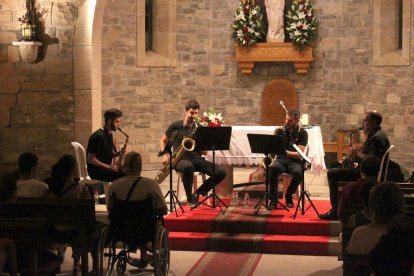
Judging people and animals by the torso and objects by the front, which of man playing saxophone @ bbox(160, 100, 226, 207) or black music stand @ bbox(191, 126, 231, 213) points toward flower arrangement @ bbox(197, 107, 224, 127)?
the black music stand

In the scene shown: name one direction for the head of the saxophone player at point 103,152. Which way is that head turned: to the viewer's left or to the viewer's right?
to the viewer's right

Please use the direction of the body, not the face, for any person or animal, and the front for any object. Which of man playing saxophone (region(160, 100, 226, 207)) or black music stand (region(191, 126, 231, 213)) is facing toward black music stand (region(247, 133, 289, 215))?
the man playing saxophone

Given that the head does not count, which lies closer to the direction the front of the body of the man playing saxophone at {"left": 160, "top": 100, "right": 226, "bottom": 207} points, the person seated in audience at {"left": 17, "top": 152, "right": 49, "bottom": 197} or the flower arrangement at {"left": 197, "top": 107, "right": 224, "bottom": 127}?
the person seated in audience

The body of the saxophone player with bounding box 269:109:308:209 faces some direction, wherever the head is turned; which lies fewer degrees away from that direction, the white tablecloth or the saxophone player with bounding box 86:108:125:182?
the saxophone player

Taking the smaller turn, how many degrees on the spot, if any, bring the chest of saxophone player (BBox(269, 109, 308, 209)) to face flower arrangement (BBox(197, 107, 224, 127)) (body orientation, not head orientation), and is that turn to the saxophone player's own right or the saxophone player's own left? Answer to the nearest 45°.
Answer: approximately 90° to the saxophone player's own right

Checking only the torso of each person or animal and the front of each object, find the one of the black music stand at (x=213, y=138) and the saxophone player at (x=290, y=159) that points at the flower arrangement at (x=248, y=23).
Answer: the black music stand

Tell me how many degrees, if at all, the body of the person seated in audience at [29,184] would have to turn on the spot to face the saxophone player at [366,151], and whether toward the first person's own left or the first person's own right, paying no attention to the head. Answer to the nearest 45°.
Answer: approximately 90° to the first person's own right

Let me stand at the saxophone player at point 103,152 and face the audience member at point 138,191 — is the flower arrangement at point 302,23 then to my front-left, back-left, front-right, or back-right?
back-left

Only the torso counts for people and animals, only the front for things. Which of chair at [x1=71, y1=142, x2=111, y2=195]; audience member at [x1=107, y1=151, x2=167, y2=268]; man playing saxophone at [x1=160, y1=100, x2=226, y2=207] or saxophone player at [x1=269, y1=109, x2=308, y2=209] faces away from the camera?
the audience member

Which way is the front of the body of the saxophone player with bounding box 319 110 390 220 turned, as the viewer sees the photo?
to the viewer's left

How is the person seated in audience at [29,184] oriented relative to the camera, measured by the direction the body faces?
away from the camera

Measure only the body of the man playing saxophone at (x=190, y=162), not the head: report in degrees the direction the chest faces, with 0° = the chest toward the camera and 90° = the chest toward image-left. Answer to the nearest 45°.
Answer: approximately 315°

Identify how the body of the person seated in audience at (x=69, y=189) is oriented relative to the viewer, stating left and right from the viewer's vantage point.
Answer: facing away from the viewer and to the right of the viewer
